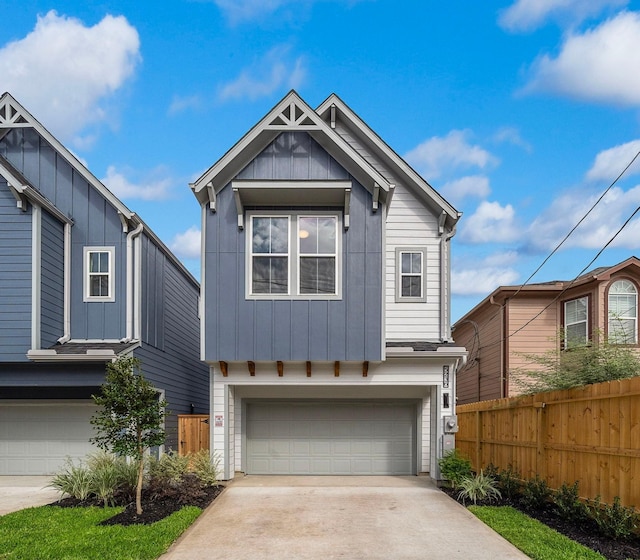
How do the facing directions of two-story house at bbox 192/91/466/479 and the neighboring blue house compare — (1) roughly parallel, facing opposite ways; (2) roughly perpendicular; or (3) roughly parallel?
roughly parallel

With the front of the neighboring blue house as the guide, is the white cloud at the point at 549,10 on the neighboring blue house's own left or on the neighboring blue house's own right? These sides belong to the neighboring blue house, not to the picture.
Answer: on the neighboring blue house's own left

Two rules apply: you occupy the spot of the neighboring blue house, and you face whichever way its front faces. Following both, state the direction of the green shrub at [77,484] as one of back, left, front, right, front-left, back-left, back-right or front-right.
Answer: front

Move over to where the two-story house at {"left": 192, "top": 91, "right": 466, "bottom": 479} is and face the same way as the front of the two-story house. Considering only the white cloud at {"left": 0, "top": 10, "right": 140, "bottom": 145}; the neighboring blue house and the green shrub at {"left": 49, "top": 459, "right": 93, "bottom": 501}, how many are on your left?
0

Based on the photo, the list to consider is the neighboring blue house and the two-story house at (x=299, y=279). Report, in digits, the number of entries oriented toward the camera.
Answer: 2

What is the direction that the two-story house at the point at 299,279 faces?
toward the camera

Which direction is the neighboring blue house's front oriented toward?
toward the camera
